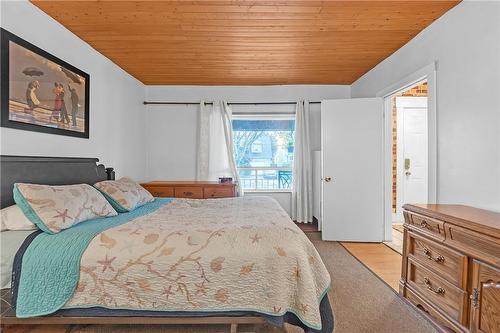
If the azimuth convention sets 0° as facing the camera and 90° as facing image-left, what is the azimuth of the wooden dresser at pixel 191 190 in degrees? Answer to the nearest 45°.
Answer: approximately 0°

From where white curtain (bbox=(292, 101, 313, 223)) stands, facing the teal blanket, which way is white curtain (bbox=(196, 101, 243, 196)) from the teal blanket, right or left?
right

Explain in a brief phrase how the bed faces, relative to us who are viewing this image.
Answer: facing to the right of the viewer

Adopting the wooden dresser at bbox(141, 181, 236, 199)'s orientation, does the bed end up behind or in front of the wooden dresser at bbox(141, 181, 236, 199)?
in front

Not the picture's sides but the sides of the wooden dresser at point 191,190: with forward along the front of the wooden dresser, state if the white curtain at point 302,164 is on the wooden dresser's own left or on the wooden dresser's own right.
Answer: on the wooden dresser's own left

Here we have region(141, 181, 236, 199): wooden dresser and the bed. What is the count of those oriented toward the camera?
1

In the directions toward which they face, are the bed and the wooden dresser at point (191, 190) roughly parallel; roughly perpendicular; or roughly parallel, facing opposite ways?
roughly perpendicular

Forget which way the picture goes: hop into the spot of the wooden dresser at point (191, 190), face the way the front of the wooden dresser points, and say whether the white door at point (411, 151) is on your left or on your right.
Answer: on your left

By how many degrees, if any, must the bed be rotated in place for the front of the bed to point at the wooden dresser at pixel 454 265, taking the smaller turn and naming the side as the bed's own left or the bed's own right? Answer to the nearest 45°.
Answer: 0° — it already faces it
